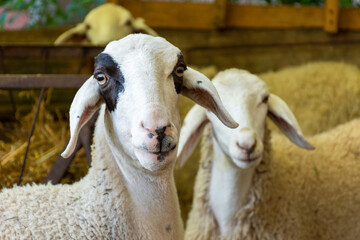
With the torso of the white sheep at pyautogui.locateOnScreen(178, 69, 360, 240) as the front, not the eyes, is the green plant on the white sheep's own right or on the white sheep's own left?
on the white sheep's own right

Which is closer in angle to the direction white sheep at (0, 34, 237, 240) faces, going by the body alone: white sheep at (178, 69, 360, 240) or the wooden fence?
the white sheep

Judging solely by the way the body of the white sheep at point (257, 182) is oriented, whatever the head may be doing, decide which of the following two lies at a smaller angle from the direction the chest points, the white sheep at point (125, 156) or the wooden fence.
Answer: the white sheep

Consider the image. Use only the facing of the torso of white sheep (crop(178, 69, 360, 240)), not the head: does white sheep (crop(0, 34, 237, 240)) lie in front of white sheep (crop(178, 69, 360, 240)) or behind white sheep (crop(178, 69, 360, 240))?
in front

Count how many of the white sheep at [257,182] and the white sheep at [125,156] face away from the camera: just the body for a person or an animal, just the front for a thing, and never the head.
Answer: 0

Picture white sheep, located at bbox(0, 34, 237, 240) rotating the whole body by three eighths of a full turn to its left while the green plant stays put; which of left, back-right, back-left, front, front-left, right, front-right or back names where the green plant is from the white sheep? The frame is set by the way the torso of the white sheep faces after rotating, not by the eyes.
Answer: front

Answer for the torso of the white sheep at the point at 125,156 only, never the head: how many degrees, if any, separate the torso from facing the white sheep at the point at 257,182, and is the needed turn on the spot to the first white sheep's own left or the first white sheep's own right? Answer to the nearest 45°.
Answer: approximately 90° to the first white sheep's own left

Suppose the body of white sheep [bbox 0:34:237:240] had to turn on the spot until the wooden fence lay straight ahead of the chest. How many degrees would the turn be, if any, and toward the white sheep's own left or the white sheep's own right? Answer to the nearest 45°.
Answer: approximately 135° to the white sheep's own left
